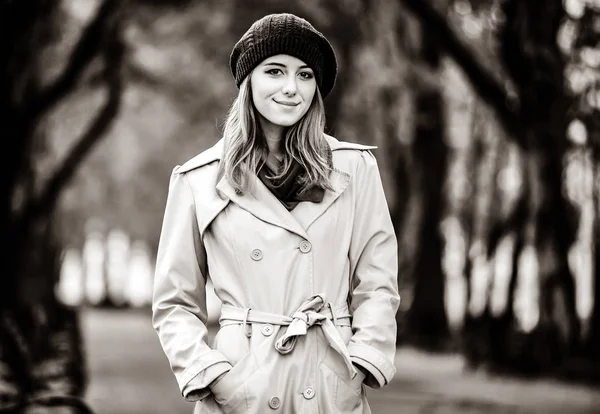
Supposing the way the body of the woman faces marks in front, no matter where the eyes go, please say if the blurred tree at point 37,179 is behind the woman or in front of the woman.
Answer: behind

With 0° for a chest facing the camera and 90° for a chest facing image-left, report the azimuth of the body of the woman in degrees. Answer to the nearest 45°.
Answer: approximately 0°

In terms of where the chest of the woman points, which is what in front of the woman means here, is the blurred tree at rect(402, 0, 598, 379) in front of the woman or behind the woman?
behind
